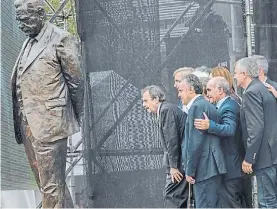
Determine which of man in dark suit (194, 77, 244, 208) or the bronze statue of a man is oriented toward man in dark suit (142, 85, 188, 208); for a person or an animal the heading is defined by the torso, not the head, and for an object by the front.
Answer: man in dark suit (194, 77, 244, 208)

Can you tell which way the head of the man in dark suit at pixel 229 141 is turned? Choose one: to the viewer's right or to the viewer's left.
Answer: to the viewer's left

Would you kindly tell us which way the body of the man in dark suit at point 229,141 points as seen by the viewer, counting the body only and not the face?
to the viewer's left

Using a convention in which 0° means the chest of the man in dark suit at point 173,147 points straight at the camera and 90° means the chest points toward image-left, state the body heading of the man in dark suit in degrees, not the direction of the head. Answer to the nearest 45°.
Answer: approximately 90°

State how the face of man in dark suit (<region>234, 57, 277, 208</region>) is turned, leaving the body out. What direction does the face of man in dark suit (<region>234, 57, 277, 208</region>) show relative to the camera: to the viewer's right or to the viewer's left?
to the viewer's left

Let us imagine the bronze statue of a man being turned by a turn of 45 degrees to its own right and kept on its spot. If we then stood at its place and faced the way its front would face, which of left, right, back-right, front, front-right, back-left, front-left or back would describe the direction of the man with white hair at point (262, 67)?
back

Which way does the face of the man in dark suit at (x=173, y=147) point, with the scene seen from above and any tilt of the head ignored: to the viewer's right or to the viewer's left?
to the viewer's left

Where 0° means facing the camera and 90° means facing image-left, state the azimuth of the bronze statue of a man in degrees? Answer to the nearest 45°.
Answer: approximately 45°

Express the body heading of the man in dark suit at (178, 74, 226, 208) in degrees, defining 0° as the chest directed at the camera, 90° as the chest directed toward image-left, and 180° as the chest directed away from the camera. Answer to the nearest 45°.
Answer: approximately 90°

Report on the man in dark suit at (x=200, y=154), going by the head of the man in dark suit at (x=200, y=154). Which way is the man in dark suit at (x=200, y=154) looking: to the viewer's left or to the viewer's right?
to the viewer's left
